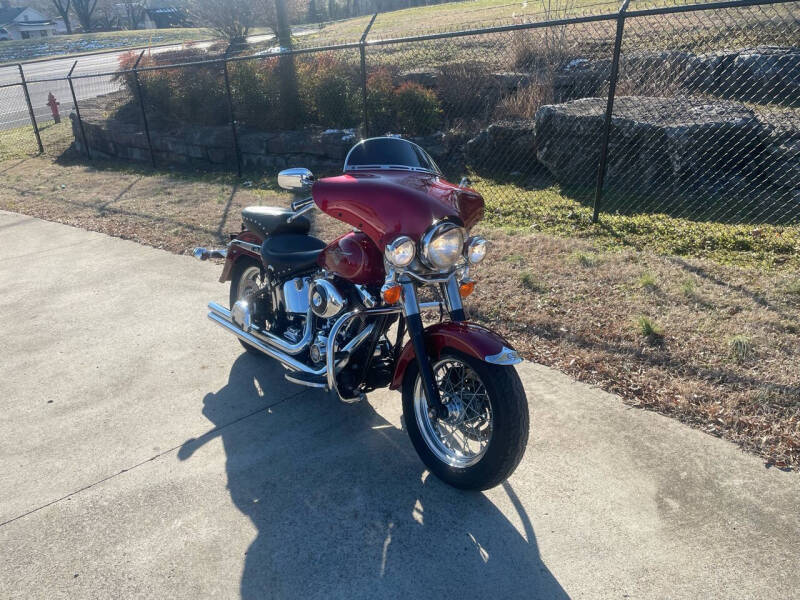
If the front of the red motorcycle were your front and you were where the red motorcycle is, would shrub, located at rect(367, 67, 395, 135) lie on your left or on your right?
on your left

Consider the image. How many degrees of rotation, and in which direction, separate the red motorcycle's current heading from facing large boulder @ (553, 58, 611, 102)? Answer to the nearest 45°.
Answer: approximately 90° to its left

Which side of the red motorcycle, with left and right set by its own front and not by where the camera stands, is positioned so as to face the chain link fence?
left

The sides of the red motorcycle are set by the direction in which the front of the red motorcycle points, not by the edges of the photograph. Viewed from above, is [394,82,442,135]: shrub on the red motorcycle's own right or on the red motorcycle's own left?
on the red motorcycle's own left

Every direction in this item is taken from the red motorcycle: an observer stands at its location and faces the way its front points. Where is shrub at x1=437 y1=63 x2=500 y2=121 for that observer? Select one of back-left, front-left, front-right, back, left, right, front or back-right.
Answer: back-left

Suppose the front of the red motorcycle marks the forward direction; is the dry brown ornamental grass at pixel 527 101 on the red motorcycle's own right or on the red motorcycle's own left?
on the red motorcycle's own left

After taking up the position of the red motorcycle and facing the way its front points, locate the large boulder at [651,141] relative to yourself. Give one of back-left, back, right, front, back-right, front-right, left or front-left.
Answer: left

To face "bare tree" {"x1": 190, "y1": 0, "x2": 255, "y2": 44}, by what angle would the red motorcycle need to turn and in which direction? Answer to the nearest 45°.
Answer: approximately 135° to its left

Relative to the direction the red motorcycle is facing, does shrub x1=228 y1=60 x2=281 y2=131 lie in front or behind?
behind

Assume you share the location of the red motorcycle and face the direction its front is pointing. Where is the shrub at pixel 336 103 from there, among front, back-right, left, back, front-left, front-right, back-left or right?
back-left
